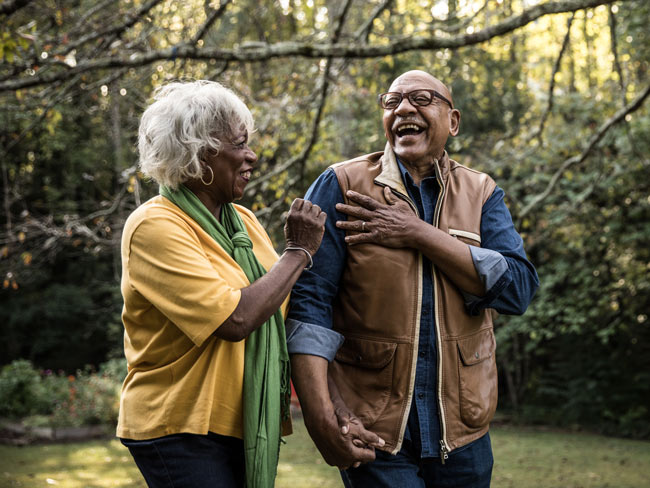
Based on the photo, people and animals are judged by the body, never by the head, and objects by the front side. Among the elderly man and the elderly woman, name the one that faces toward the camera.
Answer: the elderly man

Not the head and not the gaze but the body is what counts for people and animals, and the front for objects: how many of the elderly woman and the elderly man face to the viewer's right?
1

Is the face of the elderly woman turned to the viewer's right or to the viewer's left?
to the viewer's right

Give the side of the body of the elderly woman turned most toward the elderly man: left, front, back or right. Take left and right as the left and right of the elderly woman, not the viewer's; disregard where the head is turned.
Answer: front

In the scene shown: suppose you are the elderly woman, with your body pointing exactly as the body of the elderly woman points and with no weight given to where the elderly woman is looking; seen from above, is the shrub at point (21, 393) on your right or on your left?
on your left

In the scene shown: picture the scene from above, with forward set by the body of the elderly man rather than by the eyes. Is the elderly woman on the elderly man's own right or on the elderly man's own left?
on the elderly man's own right

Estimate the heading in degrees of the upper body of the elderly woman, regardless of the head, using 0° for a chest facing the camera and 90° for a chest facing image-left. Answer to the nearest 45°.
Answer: approximately 270°

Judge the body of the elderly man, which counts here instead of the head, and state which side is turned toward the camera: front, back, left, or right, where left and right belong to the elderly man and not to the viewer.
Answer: front

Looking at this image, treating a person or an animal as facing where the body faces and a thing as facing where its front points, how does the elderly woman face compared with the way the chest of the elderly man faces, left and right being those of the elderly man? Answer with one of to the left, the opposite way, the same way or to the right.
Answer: to the left

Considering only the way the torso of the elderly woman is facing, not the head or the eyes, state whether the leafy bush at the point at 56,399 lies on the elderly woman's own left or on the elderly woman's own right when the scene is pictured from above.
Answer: on the elderly woman's own left
